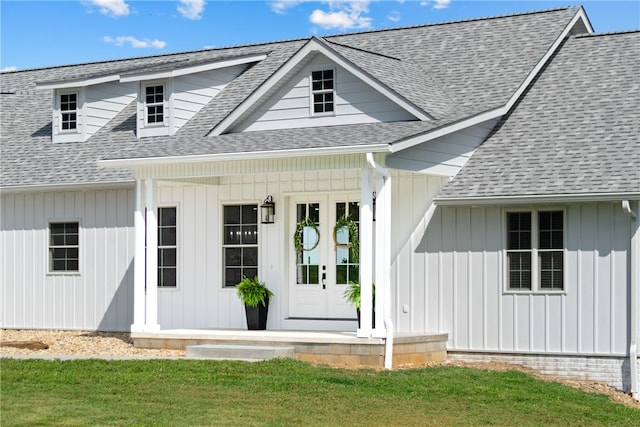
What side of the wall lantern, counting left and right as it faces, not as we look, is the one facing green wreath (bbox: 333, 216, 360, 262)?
left

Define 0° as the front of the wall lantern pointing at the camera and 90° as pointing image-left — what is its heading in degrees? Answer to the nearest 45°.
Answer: approximately 45°

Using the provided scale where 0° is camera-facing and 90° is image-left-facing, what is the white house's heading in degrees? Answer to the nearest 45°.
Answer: approximately 45°
